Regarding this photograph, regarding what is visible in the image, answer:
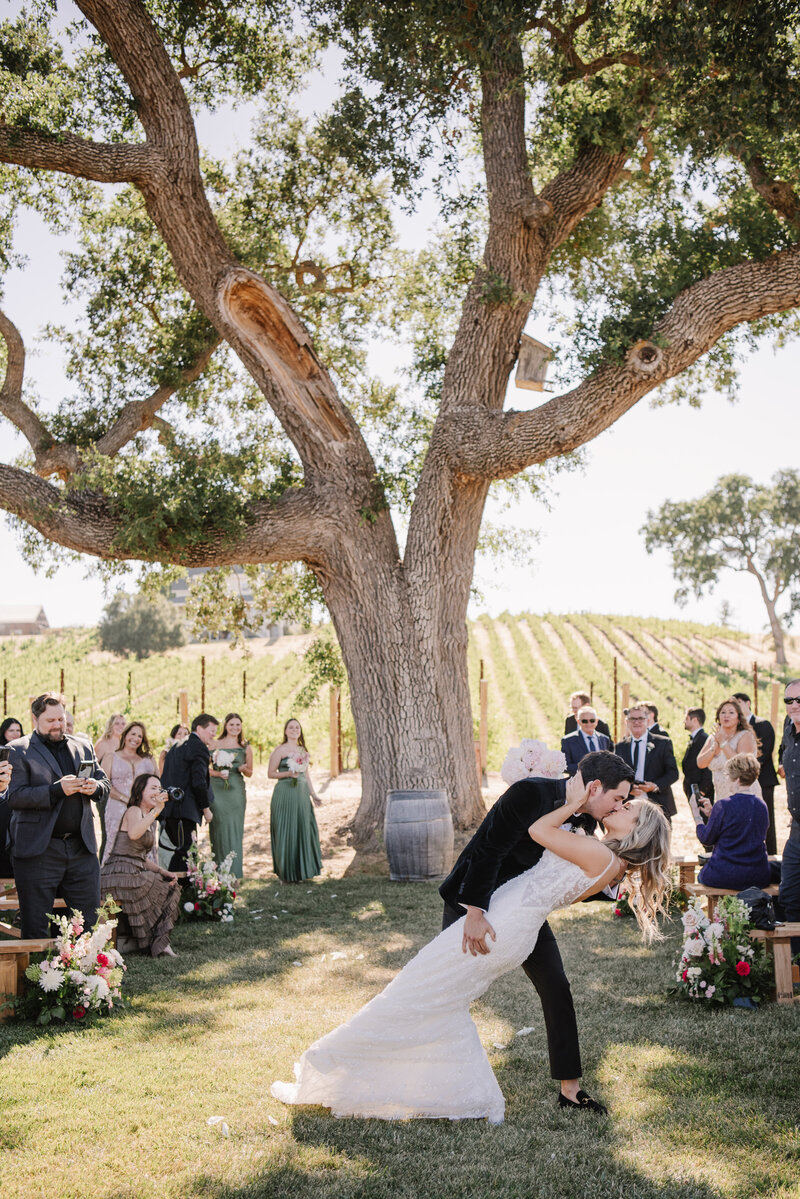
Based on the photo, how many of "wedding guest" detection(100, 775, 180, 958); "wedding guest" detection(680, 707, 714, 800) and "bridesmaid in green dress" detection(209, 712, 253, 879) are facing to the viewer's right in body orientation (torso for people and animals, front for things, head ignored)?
1

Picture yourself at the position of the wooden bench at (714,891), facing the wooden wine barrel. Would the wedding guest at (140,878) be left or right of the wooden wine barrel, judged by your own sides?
left

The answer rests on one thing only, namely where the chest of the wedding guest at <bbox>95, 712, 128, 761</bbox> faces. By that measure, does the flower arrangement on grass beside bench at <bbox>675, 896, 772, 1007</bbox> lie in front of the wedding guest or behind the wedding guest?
in front

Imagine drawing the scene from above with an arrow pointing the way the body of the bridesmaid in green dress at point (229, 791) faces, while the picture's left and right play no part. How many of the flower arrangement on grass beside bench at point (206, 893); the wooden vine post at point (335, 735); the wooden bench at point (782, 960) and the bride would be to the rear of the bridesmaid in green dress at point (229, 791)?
1

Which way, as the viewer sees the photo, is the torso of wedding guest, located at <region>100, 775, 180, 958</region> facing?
to the viewer's right

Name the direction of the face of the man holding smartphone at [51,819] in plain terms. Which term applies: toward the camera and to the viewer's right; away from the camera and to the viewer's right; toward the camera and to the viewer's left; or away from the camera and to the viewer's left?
toward the camera and to the viewer's right

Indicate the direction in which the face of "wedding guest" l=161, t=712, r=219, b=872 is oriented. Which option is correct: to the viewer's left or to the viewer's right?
to the viewer's right

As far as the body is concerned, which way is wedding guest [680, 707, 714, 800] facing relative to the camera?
to the viewer's left

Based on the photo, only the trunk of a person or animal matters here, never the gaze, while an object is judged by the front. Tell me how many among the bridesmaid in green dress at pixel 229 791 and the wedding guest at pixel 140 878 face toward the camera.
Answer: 1

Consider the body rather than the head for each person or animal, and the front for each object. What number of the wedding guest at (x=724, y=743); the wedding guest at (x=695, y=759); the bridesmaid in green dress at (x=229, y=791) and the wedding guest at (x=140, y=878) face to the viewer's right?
1

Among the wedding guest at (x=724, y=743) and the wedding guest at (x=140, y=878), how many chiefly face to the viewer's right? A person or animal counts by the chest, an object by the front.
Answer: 1

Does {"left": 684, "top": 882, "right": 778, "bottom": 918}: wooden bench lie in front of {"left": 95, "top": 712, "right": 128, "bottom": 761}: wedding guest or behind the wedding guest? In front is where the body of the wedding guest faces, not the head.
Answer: in front

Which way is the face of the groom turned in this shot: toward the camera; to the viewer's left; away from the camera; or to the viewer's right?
to the viewer's right
